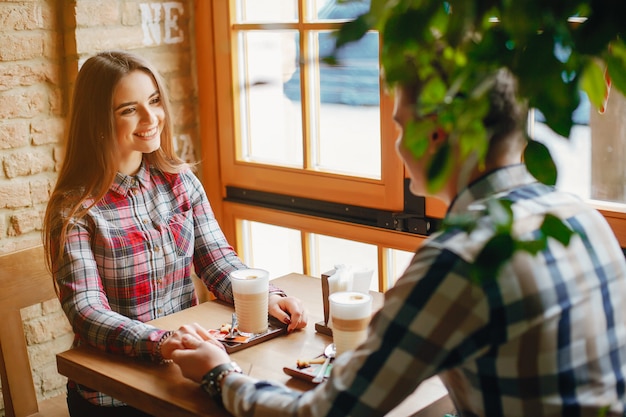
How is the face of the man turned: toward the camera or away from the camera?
away from the camera

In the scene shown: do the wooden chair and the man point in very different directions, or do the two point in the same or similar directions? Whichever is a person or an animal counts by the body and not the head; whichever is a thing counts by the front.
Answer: very different directions

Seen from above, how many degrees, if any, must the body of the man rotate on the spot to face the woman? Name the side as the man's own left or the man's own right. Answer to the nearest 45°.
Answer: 0° — they already face them

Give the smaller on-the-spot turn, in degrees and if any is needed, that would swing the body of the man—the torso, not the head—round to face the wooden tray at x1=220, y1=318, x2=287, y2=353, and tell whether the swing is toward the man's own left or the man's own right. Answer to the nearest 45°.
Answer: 0° — they already face it

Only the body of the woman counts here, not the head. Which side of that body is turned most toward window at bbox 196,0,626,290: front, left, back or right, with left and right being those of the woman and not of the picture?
left

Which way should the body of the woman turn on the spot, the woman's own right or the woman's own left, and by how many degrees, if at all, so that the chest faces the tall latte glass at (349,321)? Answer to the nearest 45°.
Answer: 0° — they already face it

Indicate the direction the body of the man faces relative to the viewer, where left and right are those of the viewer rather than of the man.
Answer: facing away from the viewer and to the left of the viewer

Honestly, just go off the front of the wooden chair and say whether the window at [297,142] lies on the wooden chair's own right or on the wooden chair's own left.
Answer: on the wooden chair's own left

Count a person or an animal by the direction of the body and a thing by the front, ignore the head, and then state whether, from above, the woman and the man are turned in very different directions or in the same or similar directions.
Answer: very different directions
